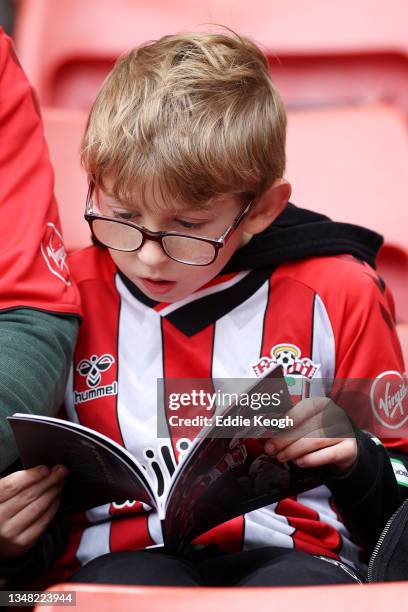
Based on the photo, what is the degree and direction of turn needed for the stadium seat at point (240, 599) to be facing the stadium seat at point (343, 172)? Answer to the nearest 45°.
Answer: approximately 180°

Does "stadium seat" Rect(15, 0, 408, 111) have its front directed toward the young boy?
yes

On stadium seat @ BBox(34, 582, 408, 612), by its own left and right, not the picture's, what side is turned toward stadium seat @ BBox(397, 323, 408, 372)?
back

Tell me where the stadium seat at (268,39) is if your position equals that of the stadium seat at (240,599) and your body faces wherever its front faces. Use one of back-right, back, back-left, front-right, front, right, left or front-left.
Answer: back

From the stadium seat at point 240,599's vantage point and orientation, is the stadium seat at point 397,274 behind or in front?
behind

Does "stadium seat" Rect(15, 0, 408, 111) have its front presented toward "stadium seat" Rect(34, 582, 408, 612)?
yes

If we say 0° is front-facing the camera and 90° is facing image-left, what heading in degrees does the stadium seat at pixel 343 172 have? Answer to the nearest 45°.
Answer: approximately 0°

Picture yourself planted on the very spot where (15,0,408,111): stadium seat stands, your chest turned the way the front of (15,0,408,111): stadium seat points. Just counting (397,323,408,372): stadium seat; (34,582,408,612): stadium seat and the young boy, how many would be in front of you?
3
